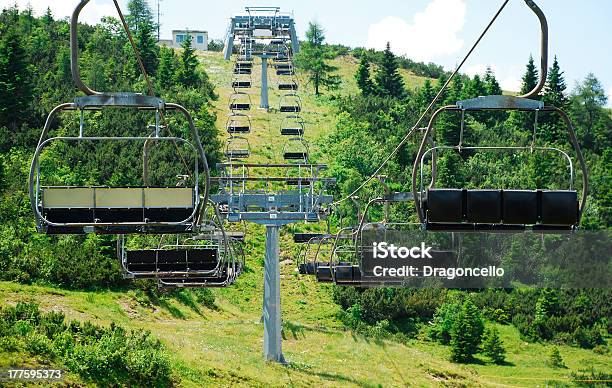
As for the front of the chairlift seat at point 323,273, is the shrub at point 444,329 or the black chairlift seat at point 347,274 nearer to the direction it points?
the shrub

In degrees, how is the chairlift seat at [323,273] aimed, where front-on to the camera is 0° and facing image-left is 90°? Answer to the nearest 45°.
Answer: approximately 180°

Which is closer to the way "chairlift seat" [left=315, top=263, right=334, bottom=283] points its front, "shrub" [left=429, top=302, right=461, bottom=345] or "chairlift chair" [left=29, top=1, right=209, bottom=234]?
the shrub

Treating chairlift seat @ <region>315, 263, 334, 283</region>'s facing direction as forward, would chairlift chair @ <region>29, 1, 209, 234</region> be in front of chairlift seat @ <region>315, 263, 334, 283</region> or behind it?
behind
